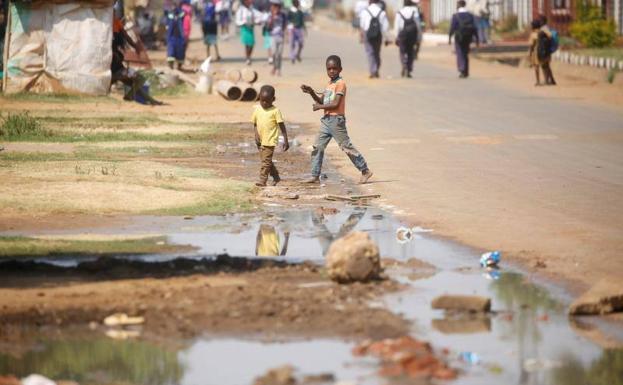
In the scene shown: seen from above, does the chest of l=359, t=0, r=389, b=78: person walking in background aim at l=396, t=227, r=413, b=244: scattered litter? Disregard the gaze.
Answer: no

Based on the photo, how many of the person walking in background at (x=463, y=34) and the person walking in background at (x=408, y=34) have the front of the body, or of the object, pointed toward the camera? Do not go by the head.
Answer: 0

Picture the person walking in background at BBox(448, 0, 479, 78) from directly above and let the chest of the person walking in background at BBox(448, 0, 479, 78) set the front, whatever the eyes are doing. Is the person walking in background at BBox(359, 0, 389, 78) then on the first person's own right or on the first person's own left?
on the first person's own left

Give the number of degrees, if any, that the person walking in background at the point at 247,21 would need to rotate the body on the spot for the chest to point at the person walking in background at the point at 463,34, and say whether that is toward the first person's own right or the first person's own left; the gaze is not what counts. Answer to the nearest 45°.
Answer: approximately 45° to the first person's own left

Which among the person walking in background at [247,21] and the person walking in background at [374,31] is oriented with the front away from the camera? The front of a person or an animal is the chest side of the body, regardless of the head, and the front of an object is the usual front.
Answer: the person walking in background at [374,31]

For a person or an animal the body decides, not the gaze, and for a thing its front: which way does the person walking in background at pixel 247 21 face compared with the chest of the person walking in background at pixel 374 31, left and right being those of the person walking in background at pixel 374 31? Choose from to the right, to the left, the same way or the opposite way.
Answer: the opposite way

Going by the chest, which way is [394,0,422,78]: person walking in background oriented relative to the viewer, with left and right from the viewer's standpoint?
facing away from the viewer

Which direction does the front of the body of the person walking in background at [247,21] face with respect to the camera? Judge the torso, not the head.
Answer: toward the camera

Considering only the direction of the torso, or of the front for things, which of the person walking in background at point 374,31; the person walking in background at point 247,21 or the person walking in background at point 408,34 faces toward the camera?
the person walking in background at point 247,21

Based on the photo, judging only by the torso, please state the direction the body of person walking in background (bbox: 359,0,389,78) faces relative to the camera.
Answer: away from the camera

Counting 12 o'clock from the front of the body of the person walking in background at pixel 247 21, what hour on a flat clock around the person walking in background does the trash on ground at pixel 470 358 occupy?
The trash on ground is roughly at 12 o'clock from the person walking in background.

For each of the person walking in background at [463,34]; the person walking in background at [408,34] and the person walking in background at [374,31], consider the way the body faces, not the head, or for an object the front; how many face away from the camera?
3

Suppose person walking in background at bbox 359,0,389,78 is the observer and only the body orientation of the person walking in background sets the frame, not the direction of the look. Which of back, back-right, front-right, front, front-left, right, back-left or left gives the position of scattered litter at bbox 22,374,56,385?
back

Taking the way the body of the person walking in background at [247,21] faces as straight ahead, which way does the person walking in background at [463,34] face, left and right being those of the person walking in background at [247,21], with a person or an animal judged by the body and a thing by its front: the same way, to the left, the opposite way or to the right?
the opposite way

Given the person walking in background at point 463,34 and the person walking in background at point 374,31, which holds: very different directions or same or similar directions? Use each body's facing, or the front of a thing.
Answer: same or similar directions

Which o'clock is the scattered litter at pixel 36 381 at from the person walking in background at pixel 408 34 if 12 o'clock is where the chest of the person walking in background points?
The scattered litter is roughly at 6 o'clock from the person walking in background.

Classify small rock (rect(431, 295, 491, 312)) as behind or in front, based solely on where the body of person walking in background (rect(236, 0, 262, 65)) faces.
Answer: in front
